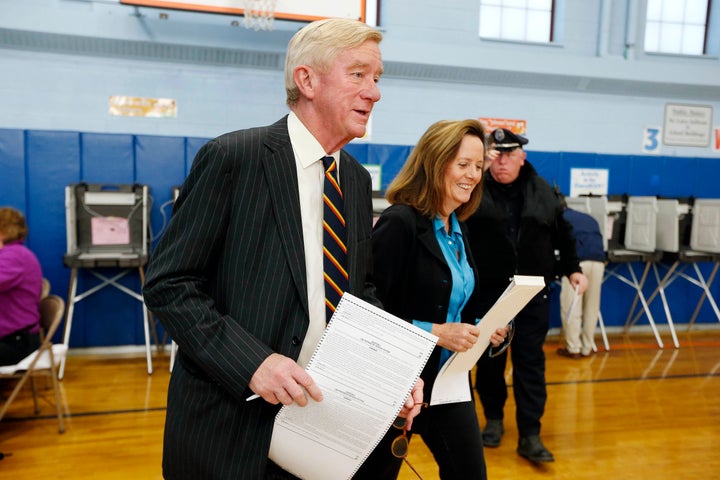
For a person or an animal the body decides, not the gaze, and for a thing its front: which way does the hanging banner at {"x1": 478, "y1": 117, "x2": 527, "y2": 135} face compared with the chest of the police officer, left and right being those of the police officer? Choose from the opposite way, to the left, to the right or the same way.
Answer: the same way

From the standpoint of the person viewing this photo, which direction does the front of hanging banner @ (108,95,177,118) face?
facing the viewer

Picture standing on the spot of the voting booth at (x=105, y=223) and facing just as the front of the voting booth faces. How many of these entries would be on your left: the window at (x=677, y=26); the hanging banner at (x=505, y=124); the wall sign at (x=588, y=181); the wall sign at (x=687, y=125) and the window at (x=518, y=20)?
5

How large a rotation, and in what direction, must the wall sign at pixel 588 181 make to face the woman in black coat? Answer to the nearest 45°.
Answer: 0° — it already faces them

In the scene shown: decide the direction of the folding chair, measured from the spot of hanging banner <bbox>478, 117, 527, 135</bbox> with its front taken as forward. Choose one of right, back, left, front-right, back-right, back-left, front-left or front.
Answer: front-right

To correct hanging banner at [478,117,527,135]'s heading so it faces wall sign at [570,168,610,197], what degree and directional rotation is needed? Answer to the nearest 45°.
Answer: approximately 90° to its left

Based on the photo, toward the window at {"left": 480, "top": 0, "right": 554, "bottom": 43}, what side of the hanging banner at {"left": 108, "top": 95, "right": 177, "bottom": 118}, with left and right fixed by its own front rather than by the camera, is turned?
left

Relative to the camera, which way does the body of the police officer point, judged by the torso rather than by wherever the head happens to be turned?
toward the camera

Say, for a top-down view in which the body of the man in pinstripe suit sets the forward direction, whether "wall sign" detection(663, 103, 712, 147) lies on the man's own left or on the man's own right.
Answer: on the man's own left

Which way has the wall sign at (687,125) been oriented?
toward the camera

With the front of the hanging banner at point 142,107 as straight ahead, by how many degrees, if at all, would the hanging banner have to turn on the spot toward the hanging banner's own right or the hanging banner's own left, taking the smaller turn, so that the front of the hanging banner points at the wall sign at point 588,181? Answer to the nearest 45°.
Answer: approximately 90° to the hanging banner's own left

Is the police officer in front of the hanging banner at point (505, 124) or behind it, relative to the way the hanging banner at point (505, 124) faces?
in front
